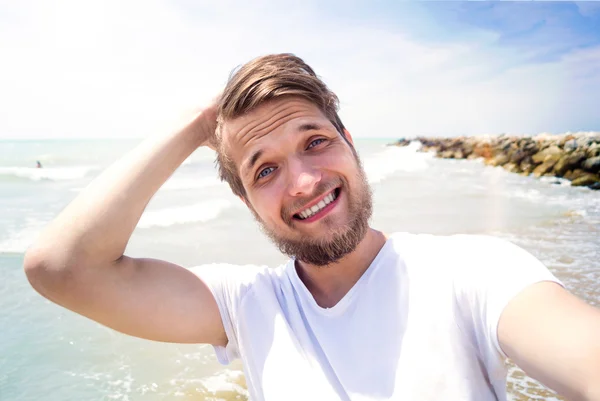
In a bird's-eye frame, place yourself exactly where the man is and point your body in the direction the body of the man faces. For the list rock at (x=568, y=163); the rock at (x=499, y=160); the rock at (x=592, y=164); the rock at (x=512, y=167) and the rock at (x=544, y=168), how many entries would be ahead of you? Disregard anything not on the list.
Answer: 0

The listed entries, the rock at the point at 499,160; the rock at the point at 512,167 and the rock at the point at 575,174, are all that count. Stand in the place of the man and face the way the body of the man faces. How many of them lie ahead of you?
0

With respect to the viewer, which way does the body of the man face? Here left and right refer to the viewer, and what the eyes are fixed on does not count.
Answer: facing the viewer

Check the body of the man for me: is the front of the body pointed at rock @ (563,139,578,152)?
no

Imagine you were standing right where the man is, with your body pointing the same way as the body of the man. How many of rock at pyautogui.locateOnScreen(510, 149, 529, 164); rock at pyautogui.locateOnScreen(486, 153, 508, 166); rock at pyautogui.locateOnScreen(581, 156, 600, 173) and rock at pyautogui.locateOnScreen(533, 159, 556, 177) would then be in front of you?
0

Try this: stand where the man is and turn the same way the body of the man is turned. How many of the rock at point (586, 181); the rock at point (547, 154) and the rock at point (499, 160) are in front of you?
0

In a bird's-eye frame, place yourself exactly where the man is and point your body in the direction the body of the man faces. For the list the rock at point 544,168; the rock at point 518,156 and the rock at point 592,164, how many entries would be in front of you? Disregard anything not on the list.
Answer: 0

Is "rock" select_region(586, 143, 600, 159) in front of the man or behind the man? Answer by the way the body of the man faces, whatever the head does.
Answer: behind

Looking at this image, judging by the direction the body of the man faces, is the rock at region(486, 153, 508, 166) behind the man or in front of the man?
behind

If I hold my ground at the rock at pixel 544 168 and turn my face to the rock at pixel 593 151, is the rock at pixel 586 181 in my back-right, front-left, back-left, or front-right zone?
front-right

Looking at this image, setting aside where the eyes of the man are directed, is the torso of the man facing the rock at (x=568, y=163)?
no

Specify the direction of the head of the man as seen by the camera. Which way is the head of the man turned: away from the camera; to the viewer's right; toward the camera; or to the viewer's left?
toward the camera

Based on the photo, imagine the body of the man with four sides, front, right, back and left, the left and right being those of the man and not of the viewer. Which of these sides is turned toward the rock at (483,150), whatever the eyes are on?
back

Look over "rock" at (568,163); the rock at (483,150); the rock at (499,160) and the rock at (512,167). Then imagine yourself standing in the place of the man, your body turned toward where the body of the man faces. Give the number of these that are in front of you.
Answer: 0
